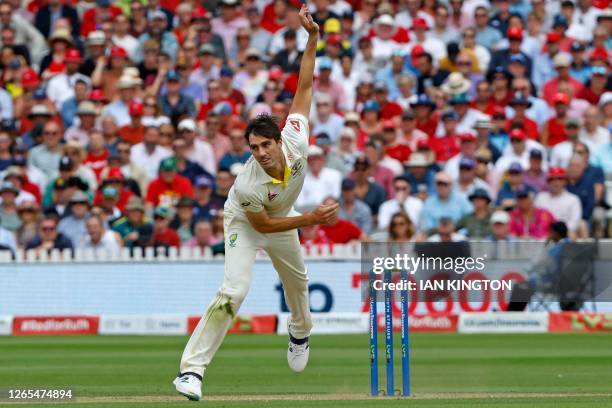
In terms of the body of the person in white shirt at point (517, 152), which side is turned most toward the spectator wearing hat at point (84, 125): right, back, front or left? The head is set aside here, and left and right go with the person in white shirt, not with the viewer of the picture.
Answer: right

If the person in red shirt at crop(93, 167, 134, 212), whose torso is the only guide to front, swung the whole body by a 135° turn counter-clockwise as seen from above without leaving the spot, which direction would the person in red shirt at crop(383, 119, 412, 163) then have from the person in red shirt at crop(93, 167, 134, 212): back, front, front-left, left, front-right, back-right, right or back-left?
front-right

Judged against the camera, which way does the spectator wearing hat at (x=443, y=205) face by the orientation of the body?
toward the camera

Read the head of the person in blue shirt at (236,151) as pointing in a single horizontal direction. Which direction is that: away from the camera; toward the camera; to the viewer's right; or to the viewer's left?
toward the camera

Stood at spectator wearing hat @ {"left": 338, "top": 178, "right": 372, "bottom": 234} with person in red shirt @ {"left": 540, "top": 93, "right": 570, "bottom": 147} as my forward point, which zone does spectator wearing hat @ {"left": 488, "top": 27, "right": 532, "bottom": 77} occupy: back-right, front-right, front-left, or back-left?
front-left

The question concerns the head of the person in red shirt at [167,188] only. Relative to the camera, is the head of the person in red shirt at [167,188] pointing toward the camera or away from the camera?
toward the camera

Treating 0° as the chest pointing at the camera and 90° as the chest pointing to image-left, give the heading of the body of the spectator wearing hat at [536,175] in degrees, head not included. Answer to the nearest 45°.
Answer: approximately 0°

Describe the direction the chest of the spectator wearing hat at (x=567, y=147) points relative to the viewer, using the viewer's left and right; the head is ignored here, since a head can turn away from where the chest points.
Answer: facing the viewer

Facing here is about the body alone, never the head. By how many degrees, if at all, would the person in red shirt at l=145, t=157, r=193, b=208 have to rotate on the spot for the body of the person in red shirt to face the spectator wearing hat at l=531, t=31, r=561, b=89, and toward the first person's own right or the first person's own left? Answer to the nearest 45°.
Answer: approximately 90° to the first person's own left

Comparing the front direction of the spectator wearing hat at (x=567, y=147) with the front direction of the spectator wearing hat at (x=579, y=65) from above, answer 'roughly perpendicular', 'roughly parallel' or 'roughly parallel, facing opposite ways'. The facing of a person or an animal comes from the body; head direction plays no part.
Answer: roughly parallel

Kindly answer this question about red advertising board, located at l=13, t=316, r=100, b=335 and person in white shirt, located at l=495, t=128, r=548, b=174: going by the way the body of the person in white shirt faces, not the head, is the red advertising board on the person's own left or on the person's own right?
on the person's own right

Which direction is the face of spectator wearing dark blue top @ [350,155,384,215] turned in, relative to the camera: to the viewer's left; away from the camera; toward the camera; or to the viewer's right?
toward the camera

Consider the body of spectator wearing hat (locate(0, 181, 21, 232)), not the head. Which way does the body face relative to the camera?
toward the camera
